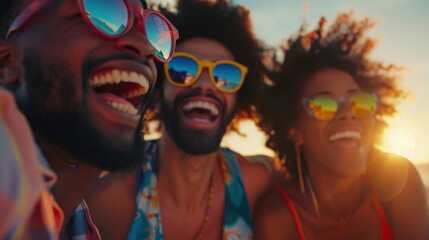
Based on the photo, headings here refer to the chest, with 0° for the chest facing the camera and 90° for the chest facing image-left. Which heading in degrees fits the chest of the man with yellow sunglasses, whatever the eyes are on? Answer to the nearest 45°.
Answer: approximately 0°
